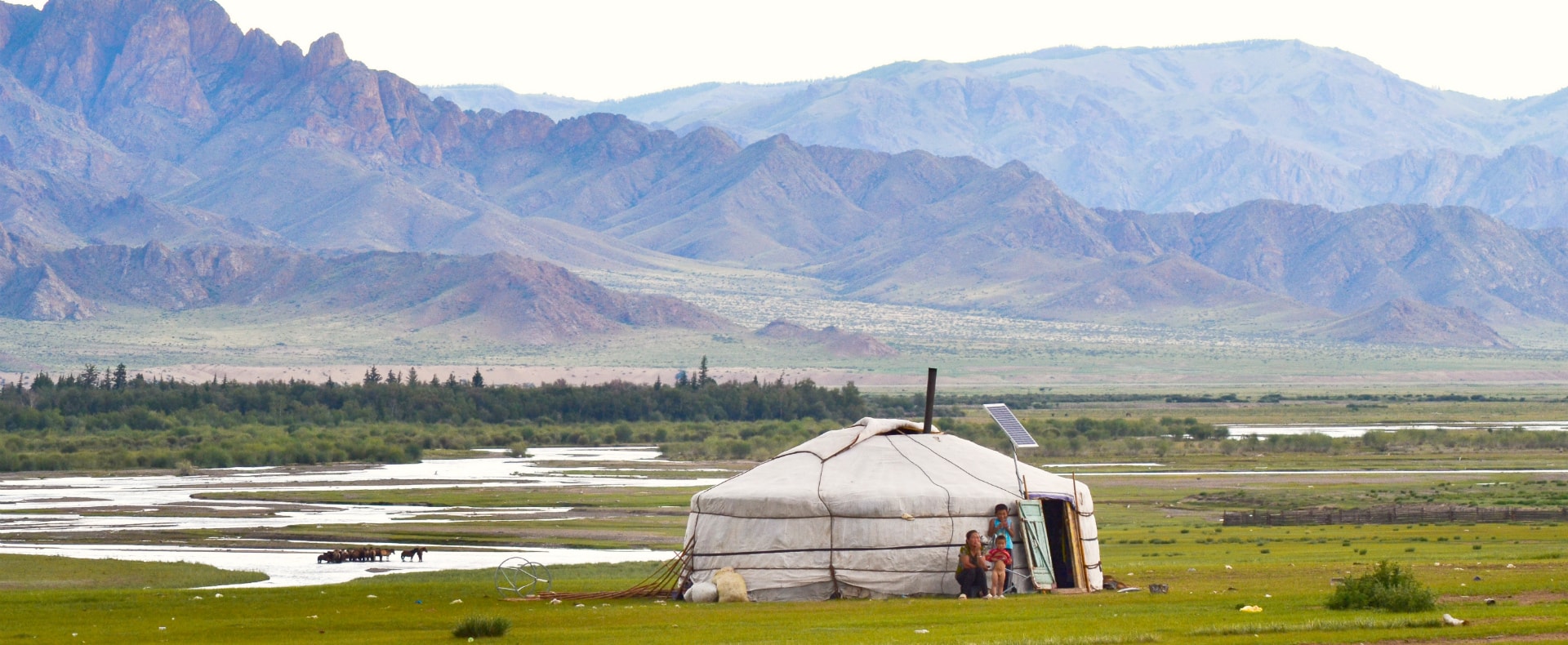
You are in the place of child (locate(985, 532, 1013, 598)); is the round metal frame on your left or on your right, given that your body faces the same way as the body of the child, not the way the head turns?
on your right

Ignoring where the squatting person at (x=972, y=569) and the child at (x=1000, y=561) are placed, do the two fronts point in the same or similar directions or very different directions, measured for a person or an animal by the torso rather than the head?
same or similar directions

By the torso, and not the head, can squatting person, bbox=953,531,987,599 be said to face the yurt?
no

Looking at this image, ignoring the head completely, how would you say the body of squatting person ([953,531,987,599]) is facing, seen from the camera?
toward the camera

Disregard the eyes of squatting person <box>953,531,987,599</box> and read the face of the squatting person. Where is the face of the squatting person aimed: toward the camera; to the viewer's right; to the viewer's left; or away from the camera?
toward the camera

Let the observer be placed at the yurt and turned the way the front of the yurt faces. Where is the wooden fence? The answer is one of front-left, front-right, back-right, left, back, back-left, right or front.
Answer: left

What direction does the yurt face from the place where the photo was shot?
facing the viewer and to the right of the viewer

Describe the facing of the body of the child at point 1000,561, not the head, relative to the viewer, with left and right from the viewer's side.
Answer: facing the viewer

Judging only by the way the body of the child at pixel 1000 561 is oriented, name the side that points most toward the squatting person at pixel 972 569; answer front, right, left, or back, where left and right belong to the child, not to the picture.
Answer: right

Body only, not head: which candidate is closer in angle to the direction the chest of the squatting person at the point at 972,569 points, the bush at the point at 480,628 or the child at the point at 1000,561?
the bush

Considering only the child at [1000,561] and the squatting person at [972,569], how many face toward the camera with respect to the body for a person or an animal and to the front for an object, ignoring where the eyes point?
2

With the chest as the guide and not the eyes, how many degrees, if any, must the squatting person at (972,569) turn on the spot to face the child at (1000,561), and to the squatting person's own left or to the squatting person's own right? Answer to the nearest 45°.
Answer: approximately 90° to the squatting person's own left

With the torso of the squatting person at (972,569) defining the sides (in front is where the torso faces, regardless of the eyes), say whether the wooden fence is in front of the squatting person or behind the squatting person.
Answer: behind
